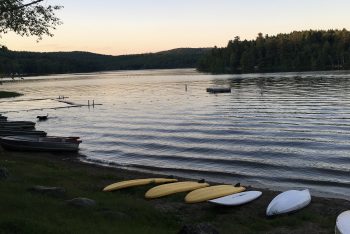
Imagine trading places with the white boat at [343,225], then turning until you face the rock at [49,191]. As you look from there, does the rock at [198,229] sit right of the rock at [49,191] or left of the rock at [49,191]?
left

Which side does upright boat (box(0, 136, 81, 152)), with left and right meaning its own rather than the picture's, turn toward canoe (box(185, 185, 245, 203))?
left

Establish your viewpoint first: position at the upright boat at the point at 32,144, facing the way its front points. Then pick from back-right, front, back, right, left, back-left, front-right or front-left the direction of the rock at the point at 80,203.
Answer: left

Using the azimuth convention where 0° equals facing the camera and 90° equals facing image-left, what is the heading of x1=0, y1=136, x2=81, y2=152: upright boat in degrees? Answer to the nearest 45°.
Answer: approximately 90°

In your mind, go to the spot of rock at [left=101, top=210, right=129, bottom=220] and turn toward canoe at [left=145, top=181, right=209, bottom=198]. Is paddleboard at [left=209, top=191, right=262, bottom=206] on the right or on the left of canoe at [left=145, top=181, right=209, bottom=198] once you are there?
right

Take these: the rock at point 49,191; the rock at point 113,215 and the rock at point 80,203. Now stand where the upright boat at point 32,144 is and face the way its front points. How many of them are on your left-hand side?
3

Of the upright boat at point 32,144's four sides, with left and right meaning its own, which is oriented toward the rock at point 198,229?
left

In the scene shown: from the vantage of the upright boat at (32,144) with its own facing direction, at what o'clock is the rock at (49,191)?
The rock is roughly at 9 o'clock from the upright boat.
